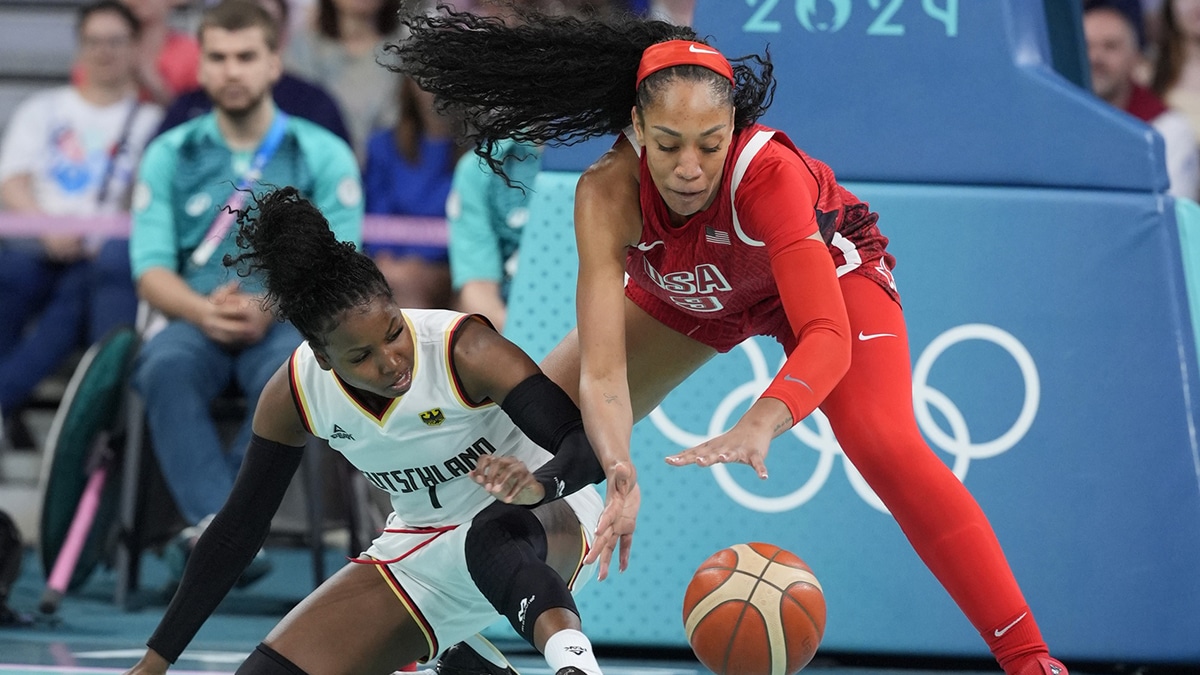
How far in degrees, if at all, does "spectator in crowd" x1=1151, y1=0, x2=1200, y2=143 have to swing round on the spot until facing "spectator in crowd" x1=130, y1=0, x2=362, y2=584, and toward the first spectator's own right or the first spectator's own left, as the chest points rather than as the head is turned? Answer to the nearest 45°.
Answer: approximately 45° to the first spectator's own right

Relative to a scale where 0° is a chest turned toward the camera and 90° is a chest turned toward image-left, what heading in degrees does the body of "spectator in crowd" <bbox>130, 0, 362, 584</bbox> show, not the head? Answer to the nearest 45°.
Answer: approximately 0°

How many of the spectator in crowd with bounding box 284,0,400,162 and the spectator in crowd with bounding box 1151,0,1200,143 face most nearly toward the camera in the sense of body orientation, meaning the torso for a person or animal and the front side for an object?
2

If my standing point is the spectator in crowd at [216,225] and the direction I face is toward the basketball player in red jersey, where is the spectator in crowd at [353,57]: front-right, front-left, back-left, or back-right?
back-left

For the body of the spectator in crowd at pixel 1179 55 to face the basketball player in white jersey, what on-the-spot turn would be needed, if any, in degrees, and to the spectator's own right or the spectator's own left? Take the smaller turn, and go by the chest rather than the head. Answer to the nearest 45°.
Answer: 0° — they already face them
